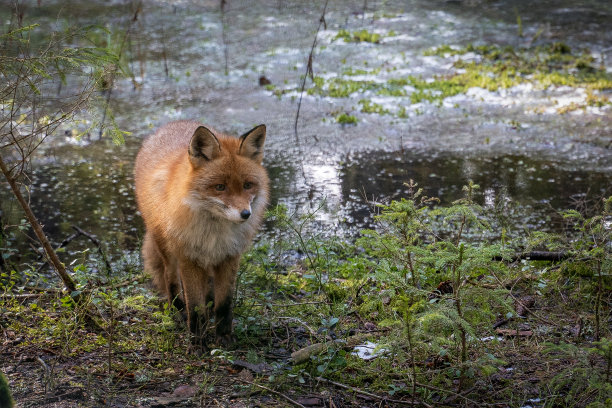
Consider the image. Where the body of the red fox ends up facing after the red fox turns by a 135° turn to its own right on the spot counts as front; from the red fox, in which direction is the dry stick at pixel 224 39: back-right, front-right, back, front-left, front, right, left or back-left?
right

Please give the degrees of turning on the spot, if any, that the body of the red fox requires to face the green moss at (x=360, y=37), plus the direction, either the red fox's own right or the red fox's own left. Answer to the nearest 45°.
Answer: approximately 135° to the red fox's own left

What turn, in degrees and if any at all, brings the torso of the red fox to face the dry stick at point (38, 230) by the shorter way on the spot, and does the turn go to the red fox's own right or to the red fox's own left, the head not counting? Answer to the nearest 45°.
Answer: approximately 135° to the red fox's own right

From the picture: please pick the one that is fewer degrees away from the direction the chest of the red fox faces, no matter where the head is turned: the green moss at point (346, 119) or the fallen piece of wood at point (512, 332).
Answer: the fallen piece of wood

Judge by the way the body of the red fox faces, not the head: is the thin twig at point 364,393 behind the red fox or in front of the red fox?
in front

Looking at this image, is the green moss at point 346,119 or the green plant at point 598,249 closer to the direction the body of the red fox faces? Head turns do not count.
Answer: the green plant

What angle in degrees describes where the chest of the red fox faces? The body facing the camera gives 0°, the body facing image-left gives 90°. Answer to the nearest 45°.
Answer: approximately 315°

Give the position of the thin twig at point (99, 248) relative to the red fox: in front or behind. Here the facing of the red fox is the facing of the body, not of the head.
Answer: behind

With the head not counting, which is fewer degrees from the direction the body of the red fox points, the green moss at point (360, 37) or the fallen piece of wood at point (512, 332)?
the fallen piece of wood
